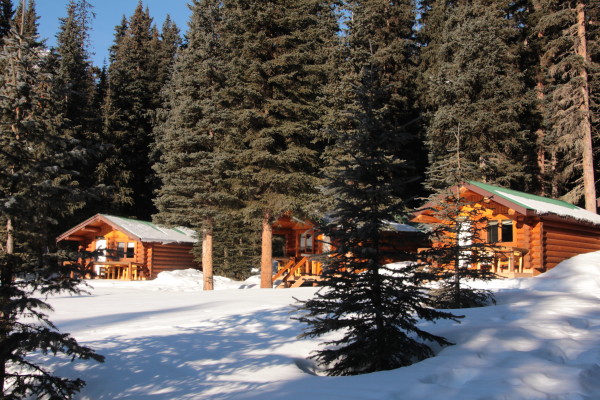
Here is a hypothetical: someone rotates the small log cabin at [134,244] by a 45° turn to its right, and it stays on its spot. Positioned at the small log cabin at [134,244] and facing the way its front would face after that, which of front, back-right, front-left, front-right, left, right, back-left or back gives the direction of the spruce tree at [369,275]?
left

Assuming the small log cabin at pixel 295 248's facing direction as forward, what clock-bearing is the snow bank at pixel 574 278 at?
The snow bank is roughly at 9 o'clock from the small log cabin.

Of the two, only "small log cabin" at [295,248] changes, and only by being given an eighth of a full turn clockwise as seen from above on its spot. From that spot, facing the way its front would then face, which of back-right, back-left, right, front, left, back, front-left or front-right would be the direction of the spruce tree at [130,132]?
front-right

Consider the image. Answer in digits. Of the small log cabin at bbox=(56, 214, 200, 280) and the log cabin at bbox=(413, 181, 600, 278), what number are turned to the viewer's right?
0

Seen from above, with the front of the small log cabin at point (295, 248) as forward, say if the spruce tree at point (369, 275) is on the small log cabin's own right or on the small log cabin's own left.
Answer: on the small log cabin's own left

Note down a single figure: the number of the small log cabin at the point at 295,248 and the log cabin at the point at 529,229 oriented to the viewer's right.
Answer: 0

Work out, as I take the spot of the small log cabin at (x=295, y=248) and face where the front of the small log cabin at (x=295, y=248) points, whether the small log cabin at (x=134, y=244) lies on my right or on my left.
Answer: on my right

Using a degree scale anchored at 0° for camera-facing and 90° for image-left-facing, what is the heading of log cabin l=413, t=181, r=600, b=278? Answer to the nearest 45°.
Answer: approximately 45°

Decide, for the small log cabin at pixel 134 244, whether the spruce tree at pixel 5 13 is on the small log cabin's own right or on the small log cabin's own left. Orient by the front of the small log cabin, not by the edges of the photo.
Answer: on the small log cabin's own right

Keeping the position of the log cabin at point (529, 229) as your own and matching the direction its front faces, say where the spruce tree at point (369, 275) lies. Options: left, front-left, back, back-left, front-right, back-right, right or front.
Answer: front-left
